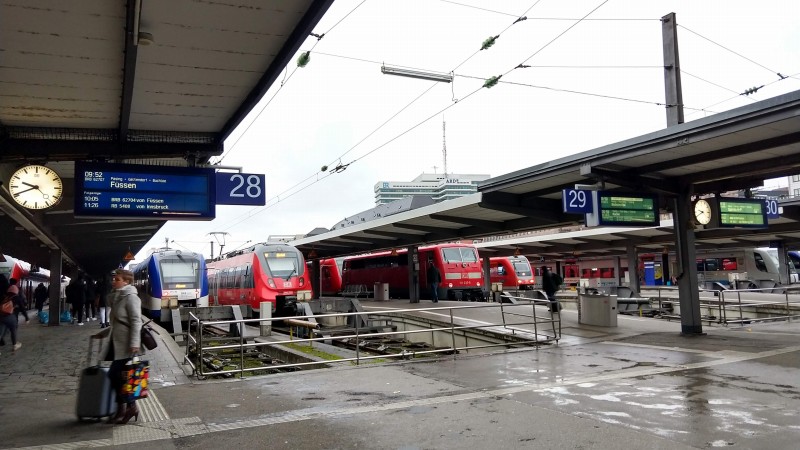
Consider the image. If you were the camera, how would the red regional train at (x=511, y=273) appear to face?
facing the viewer and to the right of the viewer

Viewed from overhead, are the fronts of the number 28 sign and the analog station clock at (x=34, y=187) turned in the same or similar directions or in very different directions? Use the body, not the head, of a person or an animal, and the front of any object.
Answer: same or similar directions

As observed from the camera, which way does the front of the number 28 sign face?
facing the viewer

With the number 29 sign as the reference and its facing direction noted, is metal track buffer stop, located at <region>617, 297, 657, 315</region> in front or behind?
behind

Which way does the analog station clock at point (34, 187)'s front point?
toward the camera

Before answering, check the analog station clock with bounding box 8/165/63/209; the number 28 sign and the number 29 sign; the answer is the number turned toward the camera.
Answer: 3

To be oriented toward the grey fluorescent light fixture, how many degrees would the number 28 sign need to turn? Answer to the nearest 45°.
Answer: approximately 90° to its left

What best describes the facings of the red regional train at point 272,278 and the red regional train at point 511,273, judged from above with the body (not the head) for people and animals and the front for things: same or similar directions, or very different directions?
same or similar directions

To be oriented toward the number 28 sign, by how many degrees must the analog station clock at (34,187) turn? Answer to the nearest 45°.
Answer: approximately 90° to its left

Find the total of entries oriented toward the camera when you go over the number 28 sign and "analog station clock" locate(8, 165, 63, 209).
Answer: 2

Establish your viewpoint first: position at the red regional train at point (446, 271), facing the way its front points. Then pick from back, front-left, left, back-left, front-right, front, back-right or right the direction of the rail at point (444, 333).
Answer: front-right

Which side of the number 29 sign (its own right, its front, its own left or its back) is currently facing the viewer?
front

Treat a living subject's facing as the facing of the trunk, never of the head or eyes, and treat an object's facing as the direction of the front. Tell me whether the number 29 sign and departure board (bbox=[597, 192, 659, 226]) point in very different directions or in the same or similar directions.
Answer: same or similar directions

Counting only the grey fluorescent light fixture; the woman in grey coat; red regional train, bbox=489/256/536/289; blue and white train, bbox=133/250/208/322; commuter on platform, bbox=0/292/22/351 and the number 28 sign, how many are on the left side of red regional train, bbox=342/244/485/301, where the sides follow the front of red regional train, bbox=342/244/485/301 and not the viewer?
1
